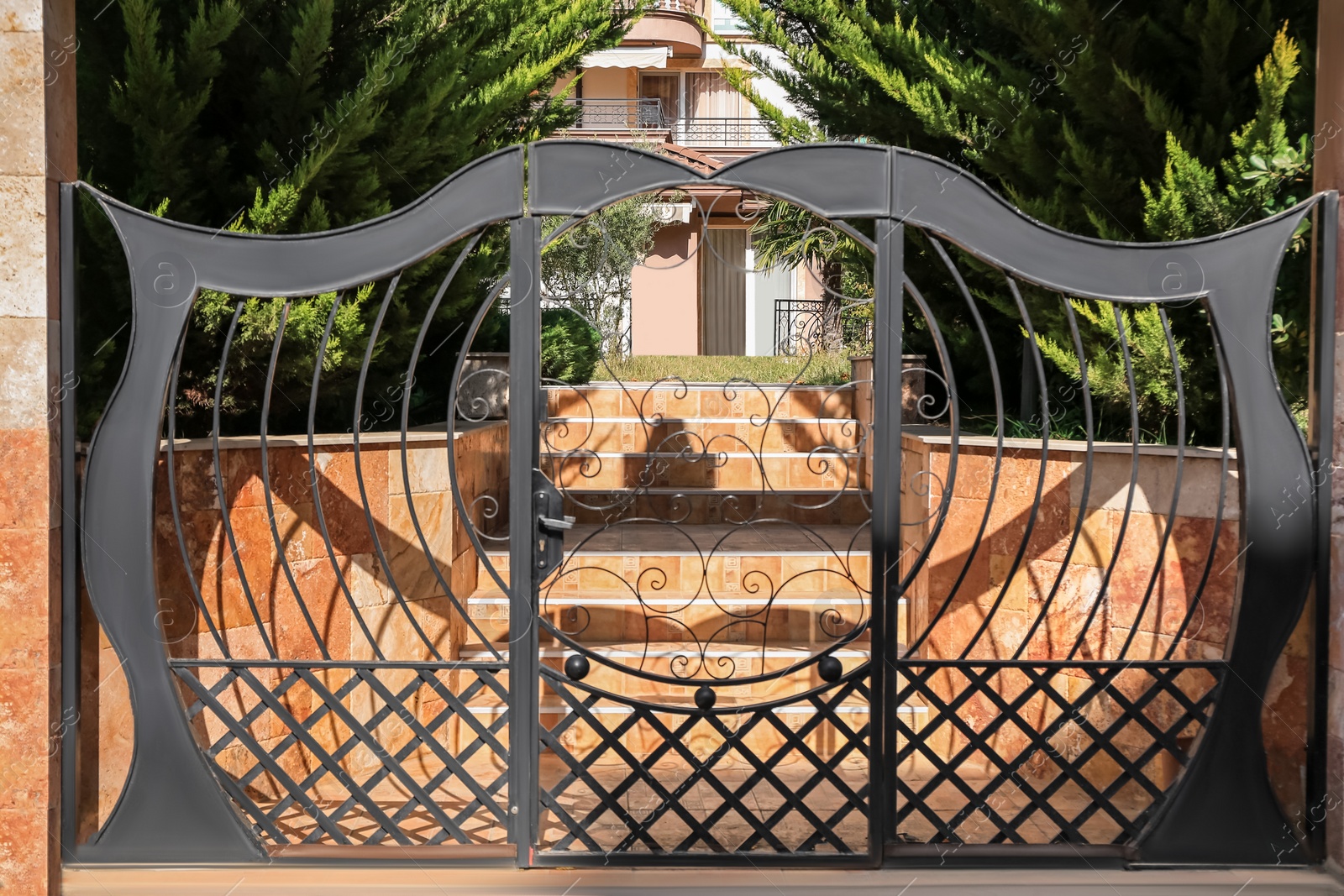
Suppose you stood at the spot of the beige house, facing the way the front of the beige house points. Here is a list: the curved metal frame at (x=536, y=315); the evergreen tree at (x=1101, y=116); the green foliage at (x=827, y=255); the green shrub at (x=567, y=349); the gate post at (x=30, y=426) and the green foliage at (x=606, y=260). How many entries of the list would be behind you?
0

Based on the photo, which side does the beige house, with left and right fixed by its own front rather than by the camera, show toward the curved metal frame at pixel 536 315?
front

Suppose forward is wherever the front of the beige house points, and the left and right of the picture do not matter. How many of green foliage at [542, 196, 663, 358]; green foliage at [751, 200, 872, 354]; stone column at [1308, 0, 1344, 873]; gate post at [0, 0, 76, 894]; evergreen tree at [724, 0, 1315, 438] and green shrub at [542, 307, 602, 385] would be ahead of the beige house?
6

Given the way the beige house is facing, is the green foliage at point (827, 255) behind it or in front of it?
in front

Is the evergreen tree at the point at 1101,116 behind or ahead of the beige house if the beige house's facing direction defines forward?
ahead

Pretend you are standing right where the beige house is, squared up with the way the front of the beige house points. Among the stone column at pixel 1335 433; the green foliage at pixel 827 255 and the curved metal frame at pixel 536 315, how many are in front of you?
3

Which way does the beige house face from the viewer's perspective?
toward the camera

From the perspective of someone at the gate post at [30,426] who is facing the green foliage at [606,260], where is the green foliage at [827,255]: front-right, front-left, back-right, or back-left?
front-right

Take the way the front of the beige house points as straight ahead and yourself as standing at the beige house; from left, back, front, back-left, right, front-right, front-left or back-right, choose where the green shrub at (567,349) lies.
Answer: front

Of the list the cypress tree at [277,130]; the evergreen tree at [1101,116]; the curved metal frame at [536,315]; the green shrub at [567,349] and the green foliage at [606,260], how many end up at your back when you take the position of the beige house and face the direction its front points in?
0

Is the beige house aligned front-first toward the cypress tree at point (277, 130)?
yes

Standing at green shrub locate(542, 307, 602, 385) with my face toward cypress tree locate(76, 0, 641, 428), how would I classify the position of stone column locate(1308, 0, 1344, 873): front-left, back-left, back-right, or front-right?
front-left

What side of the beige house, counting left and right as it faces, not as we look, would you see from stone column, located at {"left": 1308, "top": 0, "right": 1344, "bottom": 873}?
front

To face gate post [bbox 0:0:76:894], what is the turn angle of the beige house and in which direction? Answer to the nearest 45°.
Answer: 0° — it already faces it

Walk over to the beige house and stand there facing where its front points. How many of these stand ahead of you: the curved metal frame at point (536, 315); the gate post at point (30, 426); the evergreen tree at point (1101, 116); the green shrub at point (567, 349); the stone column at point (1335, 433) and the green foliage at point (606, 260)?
6

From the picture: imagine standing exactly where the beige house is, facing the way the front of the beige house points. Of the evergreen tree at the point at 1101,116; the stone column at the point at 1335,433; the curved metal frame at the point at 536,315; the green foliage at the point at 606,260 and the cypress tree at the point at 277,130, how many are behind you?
0
